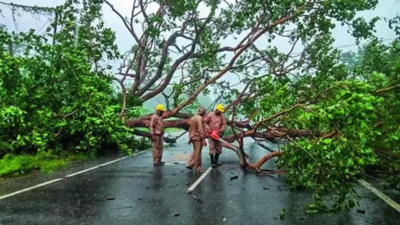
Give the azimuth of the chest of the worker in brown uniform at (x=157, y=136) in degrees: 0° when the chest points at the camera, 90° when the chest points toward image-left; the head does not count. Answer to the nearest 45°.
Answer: approximately 270°

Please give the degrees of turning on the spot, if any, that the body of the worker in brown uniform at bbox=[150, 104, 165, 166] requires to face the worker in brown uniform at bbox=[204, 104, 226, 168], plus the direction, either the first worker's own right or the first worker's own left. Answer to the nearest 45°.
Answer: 0° — they already face them

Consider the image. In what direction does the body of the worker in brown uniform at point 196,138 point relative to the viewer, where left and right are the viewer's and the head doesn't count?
facing to the right of the viewer
